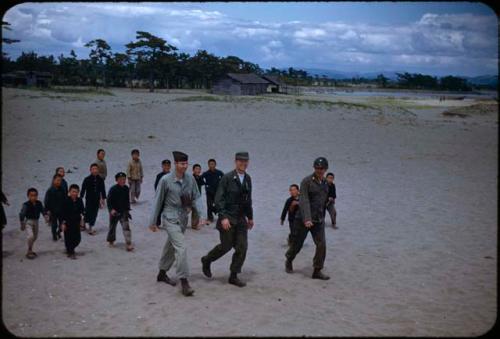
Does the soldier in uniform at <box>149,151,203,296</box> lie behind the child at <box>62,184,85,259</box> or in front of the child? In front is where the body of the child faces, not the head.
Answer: in front

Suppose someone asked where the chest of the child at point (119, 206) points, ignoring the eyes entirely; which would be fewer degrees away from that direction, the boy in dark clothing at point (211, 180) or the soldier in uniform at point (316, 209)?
the soldier in uniform

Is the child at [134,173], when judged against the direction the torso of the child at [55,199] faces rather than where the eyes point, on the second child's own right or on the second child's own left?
on the second child's own left

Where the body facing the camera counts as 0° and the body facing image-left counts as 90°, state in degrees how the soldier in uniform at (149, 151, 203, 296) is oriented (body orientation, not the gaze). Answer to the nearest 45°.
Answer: approximately 315°

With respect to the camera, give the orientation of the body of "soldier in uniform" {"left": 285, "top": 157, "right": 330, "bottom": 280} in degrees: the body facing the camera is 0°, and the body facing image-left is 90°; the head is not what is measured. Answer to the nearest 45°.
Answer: approximately 315°

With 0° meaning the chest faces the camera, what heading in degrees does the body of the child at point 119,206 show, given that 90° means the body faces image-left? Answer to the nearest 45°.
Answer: approximately 315°

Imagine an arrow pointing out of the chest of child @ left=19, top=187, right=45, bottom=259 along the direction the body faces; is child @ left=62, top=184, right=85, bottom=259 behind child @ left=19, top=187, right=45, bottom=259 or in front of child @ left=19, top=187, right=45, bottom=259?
in front

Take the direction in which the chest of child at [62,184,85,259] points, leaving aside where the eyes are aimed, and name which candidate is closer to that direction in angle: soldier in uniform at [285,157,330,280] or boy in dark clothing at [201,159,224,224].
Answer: the soldier in uniform
